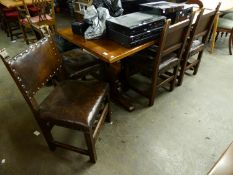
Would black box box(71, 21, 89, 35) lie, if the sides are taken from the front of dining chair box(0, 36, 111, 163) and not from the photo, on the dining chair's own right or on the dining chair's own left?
on the dining chair's own left

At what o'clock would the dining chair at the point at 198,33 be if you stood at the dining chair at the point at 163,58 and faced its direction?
the dining chair at the point at 198,33 is roughly at 3 o'clock from the dining chair at the point at 163,58.

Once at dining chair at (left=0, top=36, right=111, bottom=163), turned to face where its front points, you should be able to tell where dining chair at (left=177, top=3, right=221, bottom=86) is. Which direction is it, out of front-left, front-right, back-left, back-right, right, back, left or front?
front-left

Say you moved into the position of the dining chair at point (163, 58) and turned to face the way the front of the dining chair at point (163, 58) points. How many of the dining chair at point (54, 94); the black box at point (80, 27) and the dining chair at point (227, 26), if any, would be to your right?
1

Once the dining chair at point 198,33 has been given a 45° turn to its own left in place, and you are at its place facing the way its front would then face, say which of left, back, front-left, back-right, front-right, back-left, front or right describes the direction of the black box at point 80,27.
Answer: front-left

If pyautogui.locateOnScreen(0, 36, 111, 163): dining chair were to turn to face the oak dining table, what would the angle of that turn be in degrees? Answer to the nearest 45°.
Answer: approximately 45° to its left

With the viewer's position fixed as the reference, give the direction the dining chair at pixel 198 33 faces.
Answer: facing away from the viewer and to the left of the viewer

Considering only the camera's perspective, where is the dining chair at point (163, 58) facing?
facing away from the viewer and to the left of the viewer

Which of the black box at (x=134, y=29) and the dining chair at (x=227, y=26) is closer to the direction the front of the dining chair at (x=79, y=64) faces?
the black box

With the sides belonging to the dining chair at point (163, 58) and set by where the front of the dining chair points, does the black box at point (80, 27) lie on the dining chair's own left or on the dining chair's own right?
on the dining chair's own left

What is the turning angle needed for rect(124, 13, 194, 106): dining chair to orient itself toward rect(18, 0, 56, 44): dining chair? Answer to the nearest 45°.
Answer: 0° — it already faces it

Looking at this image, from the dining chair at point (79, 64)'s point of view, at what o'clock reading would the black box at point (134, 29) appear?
The black box is roughly at 12 o'clock from the dining chair.

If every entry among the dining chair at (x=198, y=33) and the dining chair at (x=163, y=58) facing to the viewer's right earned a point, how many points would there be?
0
